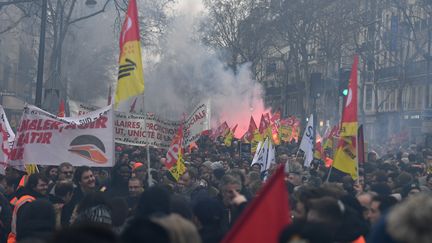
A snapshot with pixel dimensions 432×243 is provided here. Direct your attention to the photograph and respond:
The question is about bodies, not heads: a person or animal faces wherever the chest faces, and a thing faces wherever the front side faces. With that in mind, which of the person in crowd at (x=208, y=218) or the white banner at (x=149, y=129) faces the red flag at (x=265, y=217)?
the white banner

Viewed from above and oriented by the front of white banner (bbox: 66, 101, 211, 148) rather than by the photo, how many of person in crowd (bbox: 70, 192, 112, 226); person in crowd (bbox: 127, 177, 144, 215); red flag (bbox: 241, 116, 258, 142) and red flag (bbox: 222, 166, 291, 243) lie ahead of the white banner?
3

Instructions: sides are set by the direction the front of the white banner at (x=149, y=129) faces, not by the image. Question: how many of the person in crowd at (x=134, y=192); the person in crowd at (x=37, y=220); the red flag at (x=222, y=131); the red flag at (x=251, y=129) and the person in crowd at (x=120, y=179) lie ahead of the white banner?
3

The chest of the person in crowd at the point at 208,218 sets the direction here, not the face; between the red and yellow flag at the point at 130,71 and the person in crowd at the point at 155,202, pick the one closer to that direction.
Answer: the red and yellow flag

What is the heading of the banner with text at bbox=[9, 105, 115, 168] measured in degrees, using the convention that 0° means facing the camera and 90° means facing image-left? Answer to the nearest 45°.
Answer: approximately 0°

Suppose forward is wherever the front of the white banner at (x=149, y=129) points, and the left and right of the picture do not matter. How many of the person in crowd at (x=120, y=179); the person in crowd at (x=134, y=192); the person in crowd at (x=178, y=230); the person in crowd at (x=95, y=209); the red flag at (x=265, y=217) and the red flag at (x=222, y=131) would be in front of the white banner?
5

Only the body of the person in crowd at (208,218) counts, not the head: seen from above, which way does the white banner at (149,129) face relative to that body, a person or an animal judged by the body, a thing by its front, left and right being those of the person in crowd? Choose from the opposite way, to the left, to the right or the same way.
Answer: the opposite way

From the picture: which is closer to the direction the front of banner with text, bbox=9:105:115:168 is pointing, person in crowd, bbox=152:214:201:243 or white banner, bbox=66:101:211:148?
the person in crowd
